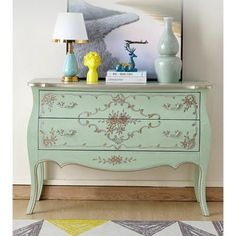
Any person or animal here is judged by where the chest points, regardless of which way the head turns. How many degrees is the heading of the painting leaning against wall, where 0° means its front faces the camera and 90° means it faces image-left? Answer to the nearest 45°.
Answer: approximately 0°
